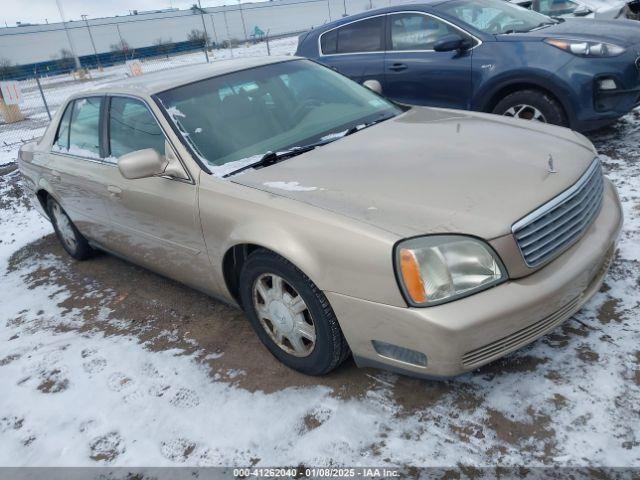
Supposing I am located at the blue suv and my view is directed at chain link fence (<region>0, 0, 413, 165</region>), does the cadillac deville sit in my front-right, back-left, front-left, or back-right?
back-left

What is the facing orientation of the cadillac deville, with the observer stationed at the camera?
facing the viewer and to the right of the viewer

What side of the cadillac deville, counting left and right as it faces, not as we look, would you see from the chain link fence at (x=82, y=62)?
back

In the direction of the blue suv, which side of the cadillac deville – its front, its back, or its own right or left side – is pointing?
left
